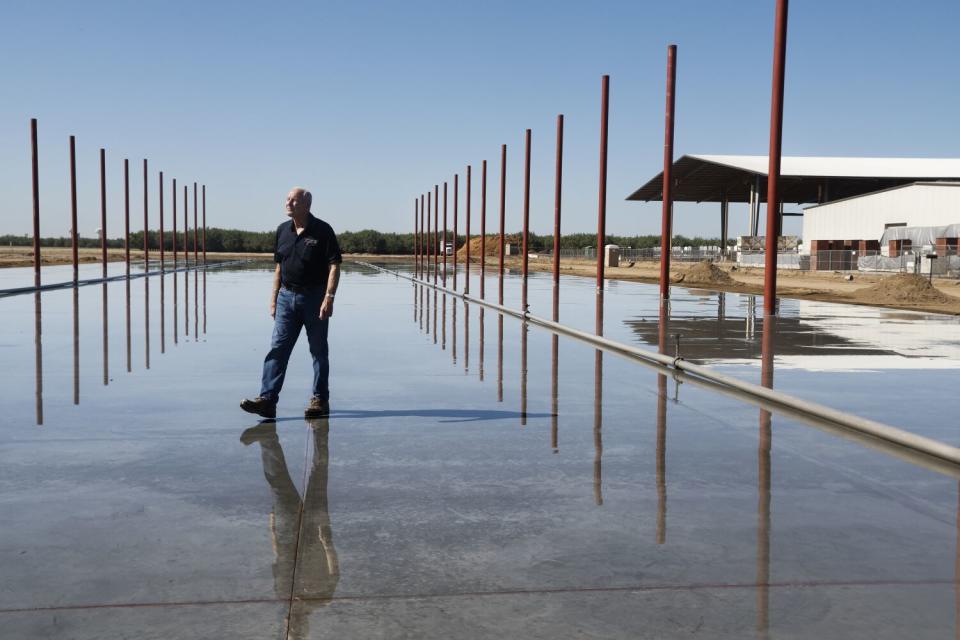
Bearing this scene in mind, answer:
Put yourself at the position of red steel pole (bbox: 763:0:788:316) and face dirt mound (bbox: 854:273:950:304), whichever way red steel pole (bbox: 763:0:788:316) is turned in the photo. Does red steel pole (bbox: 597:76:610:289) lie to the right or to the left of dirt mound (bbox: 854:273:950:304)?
left

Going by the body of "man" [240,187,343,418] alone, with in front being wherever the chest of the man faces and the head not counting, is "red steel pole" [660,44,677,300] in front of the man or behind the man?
behind

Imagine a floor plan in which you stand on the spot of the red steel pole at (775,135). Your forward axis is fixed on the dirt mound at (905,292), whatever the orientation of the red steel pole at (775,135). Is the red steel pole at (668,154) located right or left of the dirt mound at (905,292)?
left

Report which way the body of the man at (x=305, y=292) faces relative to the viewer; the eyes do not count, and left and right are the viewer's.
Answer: facing the viewer and to the left of the viewer

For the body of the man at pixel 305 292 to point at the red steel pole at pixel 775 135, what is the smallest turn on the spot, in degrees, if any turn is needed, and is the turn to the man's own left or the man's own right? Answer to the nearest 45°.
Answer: approximately 180°

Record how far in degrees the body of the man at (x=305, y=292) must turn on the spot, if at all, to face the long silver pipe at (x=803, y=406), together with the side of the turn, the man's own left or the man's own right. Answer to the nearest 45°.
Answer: approximately 135° to the man's own left

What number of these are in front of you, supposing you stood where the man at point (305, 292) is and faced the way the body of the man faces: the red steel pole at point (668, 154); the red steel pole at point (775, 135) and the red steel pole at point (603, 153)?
0

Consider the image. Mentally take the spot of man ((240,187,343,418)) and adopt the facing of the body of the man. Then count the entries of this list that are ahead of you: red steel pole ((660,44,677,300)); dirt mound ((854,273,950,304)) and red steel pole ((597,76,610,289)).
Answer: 0

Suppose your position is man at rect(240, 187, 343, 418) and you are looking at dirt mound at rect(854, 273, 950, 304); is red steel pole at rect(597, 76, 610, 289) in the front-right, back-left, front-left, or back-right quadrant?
front-left

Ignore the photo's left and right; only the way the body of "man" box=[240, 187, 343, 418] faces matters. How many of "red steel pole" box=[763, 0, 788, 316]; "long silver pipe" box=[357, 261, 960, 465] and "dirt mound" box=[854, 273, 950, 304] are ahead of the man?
0

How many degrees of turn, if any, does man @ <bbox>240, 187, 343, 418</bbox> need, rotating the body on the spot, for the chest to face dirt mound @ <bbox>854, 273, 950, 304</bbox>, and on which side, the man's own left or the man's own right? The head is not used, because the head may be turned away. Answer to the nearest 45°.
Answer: approximately 180°
